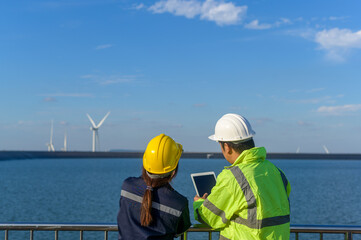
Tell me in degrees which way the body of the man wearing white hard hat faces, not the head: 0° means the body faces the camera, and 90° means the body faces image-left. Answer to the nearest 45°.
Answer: approximately 135°

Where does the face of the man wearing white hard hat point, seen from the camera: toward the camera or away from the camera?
away from the camera
